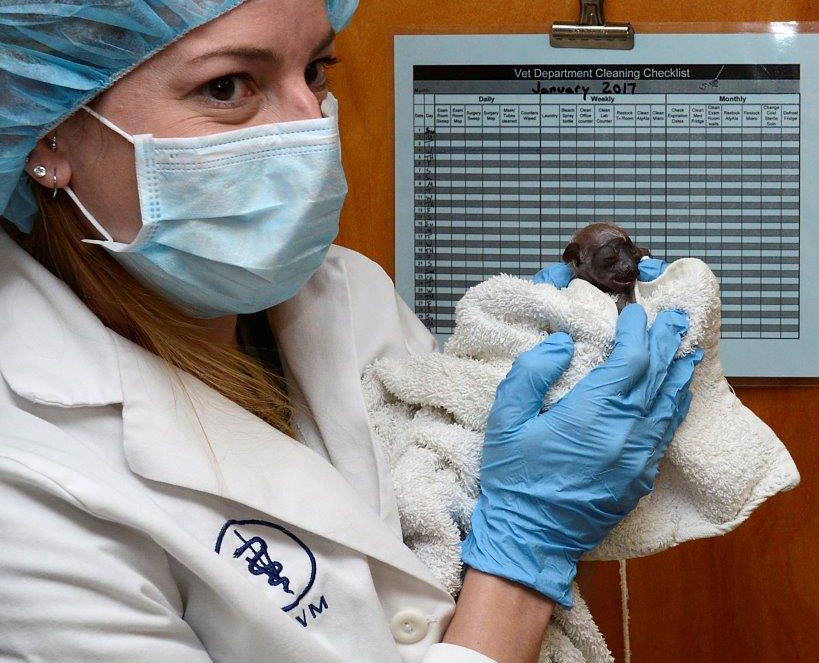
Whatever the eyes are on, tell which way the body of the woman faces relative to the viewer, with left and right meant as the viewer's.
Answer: facing the viewer and to the right of the viewer

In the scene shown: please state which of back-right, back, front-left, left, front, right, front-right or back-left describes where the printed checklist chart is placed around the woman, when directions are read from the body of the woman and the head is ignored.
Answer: left

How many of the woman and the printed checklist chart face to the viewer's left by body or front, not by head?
0

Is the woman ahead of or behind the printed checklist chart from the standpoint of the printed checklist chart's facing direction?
ahead

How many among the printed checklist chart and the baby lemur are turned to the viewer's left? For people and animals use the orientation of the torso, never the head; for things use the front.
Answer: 0
